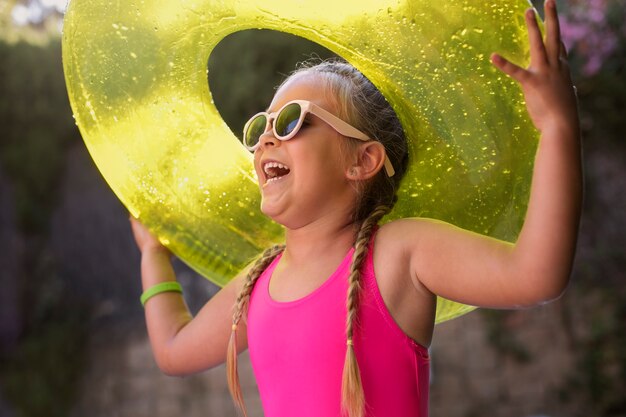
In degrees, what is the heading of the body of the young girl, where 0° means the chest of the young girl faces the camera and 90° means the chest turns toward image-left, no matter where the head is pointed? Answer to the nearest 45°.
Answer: approximately 45°
